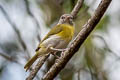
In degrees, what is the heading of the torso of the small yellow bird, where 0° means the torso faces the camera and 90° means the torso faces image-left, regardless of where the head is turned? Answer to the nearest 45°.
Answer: approximately 315°
